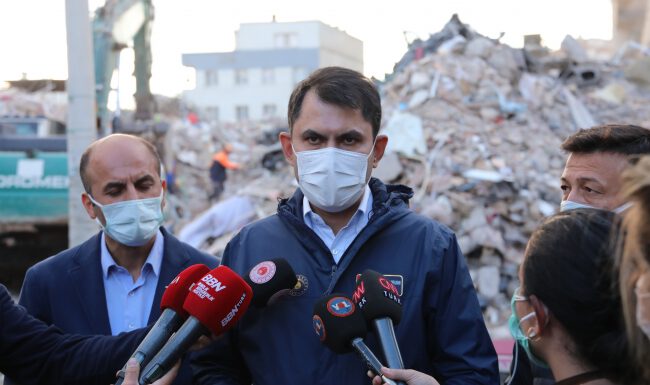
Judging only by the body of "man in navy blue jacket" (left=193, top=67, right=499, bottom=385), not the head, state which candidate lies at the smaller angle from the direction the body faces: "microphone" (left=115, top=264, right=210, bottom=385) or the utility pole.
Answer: the microphone

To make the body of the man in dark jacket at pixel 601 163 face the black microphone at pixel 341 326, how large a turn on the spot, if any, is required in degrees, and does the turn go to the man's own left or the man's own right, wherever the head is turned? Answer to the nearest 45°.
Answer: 0° — they already face it

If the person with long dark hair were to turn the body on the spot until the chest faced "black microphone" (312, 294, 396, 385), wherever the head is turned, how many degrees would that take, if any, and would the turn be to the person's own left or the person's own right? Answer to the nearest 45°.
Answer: approximately 45° to the person's own left

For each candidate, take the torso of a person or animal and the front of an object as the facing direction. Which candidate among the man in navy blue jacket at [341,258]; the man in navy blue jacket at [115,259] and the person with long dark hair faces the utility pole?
the person with long dark hair

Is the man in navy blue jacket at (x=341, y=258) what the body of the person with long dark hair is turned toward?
yes

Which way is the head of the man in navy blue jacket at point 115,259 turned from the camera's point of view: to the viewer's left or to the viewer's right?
to the viewer's right

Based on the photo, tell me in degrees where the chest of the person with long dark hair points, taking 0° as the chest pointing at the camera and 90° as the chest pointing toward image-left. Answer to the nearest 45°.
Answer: approximately 135°

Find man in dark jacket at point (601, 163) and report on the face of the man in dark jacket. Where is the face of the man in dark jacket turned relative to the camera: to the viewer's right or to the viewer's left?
to the viewer's left

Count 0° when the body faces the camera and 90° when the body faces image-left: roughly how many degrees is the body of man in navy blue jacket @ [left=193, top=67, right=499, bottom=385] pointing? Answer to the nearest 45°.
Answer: approximately 0°

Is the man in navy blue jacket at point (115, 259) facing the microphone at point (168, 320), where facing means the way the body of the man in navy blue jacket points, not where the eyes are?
yes

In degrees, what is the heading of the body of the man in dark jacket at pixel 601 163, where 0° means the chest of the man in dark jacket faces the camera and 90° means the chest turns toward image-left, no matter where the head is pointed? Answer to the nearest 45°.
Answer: approximately 45°
